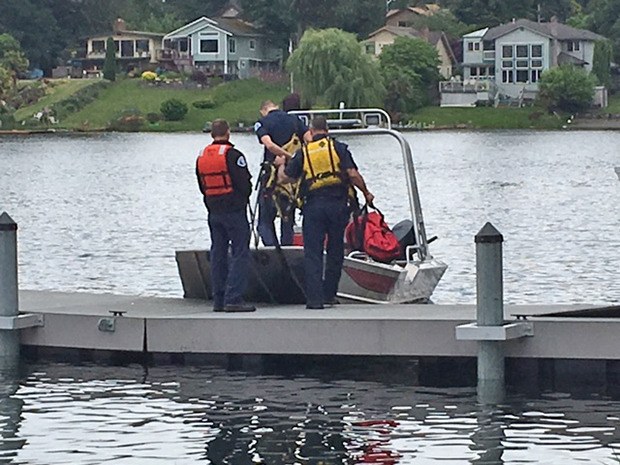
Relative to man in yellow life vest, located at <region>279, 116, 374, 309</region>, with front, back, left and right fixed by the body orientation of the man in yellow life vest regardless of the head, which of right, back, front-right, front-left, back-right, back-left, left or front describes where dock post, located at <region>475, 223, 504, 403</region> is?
back-right

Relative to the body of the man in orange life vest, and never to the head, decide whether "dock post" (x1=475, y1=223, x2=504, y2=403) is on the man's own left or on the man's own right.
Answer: on the man's own right

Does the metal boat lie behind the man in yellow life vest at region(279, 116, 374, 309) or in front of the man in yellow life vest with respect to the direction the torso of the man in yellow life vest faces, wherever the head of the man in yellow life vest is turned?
in front

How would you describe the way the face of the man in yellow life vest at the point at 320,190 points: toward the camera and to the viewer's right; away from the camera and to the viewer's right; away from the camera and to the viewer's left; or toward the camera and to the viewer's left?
away from the camera and to the viewer's left

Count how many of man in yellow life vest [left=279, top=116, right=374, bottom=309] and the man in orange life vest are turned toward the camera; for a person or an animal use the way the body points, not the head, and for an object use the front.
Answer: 0

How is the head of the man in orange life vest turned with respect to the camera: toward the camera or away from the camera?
away from the camera

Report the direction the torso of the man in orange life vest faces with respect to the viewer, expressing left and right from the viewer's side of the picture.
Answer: facing away from the viewer and to the right of the viewer

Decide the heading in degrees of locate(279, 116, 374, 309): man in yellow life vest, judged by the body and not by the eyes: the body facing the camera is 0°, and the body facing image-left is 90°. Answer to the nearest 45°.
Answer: approximately 180°

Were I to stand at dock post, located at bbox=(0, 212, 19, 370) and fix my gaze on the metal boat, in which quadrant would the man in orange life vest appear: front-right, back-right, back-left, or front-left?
front-right

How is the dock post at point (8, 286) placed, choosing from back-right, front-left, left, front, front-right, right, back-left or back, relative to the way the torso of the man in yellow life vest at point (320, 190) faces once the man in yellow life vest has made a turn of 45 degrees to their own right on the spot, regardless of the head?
back-left

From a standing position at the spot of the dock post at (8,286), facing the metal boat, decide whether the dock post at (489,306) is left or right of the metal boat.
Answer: right
